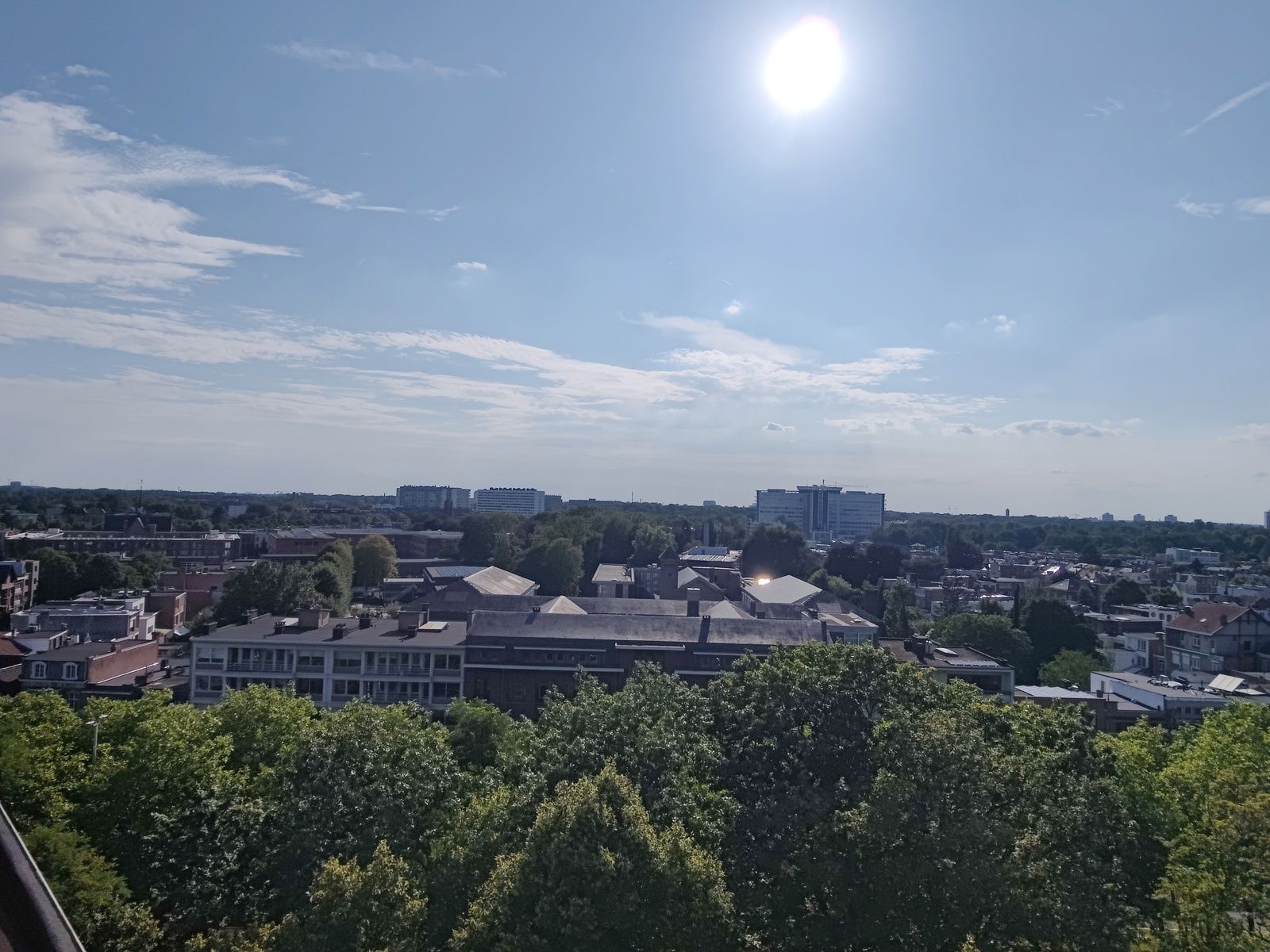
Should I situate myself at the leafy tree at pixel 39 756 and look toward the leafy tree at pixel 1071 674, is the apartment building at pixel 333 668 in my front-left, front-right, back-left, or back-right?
front-left

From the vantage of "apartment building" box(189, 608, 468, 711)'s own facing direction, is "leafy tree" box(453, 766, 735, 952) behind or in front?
in front

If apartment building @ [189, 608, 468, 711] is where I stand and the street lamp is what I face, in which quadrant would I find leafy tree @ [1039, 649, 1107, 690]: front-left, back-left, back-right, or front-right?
back-left

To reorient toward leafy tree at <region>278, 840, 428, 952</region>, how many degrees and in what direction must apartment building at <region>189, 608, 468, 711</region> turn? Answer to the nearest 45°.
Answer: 0° — it already faces it

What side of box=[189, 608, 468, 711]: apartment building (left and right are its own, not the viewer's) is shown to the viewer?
front

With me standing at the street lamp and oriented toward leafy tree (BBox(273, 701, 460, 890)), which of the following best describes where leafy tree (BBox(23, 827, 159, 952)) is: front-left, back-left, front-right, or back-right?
front-right

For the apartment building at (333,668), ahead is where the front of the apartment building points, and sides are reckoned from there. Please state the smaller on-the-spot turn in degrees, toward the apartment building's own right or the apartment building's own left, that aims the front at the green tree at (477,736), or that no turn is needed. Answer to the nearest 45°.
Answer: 0° — it already faces it

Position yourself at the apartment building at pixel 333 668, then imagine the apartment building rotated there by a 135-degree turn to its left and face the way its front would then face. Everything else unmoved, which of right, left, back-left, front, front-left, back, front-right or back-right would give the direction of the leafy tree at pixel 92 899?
back-right

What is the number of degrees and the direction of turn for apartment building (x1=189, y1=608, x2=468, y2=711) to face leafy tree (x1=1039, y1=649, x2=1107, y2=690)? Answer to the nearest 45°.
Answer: approximately 90° to its left

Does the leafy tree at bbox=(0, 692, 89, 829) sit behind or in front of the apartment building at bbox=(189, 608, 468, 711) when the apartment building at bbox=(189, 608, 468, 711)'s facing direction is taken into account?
in front

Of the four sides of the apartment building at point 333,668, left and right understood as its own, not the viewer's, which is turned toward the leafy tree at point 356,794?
front

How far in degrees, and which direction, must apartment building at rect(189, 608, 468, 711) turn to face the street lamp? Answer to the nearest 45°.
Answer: approximately 45° to its right
